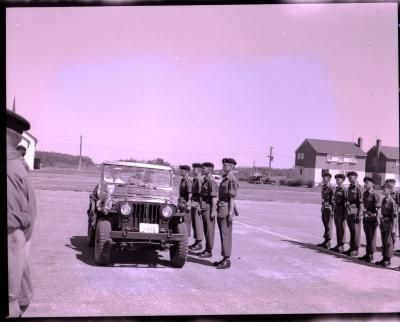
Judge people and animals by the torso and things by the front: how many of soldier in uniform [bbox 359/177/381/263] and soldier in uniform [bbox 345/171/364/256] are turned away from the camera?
0

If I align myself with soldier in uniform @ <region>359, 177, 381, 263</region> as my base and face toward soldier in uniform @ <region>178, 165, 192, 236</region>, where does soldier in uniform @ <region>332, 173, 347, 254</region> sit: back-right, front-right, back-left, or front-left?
front-right

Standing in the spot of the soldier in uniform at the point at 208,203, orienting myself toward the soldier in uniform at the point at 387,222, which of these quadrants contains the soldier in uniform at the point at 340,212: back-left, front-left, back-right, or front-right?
front-left

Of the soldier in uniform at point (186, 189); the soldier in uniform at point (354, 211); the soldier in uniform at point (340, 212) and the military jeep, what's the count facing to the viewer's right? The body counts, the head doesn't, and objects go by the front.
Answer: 0

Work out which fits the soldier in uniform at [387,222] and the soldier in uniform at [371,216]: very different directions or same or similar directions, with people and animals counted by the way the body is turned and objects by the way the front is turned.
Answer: same or similar directions

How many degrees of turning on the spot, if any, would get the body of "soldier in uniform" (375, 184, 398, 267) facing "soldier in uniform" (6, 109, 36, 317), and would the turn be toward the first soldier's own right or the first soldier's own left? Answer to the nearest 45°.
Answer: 0° — they already face them

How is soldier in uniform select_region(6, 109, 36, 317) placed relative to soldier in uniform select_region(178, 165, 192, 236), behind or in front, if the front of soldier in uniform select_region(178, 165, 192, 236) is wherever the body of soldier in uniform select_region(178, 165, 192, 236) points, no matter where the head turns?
in front

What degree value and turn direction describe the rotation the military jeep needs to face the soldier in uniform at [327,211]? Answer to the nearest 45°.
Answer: approximately 135° to its left

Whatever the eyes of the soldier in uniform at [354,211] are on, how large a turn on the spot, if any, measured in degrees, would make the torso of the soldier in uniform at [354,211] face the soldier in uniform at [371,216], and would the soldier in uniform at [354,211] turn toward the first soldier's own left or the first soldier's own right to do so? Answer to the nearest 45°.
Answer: approximately 90° to the first soldier's own left

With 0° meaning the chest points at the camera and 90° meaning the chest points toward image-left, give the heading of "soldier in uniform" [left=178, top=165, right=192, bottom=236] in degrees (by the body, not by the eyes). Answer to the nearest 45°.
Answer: approximately 45°

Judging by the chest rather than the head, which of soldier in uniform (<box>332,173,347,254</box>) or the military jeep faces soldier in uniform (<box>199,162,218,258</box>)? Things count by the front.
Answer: soldier in uniform (<box>332,173,347,254</box>)

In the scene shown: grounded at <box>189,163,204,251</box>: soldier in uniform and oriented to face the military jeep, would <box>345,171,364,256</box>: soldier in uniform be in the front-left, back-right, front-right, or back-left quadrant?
back-left

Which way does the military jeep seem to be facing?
toward the camera
